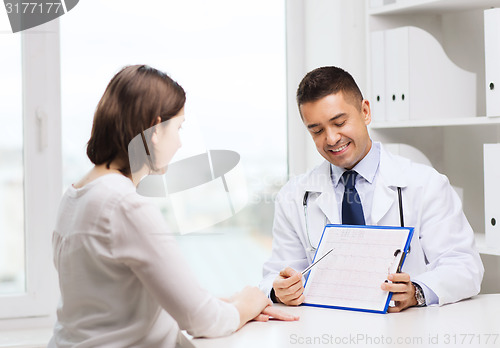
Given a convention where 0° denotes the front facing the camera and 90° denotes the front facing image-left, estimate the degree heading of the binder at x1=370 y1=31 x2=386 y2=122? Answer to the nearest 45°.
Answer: approximately 0°

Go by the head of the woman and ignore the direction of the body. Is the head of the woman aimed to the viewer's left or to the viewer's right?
to the viewer's right

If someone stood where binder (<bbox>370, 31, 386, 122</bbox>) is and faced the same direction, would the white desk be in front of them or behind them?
in front

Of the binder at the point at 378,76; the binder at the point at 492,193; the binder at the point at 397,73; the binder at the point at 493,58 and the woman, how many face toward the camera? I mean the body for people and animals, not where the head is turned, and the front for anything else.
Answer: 4

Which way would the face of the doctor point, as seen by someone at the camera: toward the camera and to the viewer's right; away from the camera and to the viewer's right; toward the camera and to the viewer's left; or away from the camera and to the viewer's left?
toward the camera and to the viewer's left

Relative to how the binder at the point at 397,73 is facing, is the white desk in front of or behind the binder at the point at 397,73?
in front

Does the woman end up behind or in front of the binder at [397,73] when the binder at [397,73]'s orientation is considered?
in front
